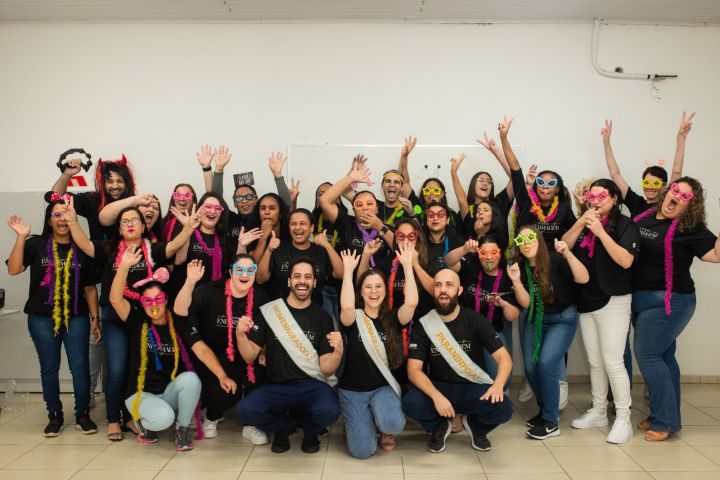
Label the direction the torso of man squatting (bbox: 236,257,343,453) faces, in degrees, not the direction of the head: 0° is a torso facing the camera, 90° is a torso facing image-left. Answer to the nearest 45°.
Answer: approximately 0°

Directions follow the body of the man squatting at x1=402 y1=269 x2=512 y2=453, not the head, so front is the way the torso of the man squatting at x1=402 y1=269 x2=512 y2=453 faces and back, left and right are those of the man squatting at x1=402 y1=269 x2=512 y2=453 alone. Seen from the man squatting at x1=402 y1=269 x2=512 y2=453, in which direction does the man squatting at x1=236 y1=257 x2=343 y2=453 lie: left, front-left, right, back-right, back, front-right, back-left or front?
right

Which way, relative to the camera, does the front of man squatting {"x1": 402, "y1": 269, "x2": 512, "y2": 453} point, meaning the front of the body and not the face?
toward the camera

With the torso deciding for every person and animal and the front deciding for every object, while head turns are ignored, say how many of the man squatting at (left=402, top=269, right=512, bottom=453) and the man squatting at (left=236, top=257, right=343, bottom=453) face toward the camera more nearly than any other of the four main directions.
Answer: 2

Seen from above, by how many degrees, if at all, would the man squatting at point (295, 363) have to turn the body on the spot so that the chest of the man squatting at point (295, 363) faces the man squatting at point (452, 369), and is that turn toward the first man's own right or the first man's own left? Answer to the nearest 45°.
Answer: approximately 90° to the first man's own left
